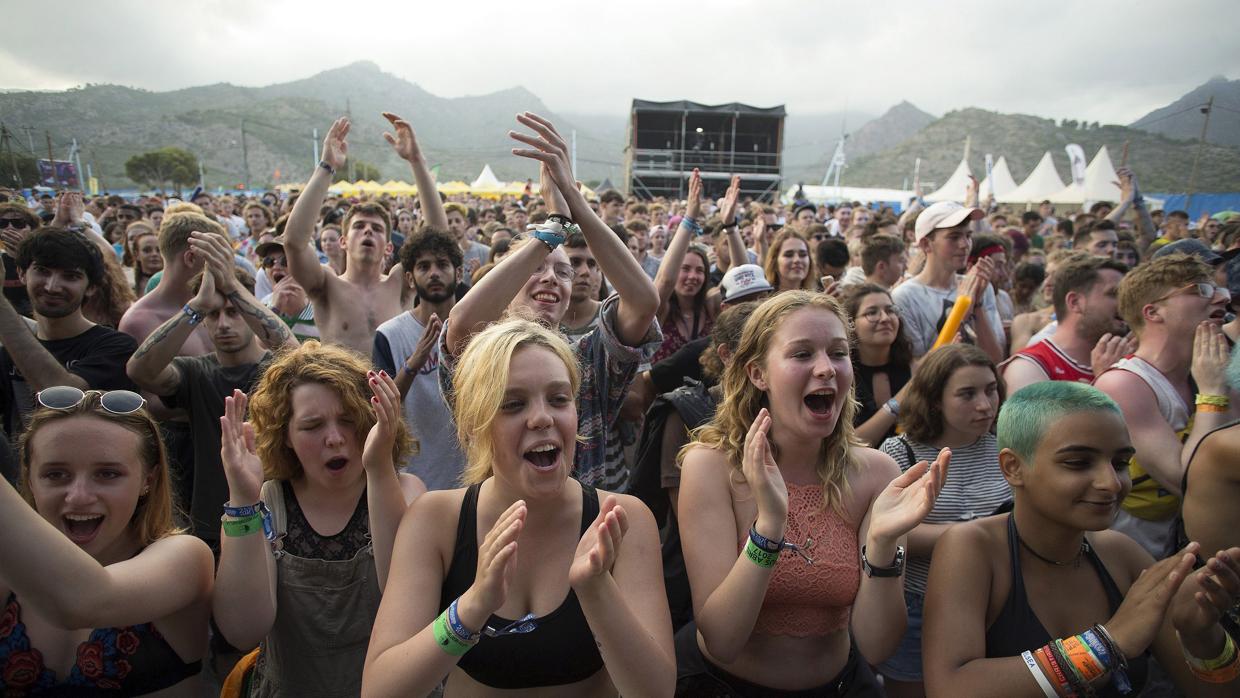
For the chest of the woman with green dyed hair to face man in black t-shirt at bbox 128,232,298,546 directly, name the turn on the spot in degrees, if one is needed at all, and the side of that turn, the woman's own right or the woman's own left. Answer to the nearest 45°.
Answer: approximately 135° to the woman's own right

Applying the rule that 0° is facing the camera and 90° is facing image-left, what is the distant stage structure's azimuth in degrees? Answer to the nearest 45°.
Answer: approximately 0°

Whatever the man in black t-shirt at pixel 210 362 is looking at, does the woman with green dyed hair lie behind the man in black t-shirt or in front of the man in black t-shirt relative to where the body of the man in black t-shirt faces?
in front

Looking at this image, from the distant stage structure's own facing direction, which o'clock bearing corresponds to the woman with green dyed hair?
The woman with green dyed hair is roughly at 12 o'clock from the distant stage structure.

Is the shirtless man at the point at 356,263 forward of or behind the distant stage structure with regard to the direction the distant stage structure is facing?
forward

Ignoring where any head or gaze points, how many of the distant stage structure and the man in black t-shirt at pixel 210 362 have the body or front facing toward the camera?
2

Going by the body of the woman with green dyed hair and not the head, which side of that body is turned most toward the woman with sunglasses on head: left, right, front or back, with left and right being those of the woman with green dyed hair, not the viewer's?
right

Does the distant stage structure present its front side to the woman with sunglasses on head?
yes
